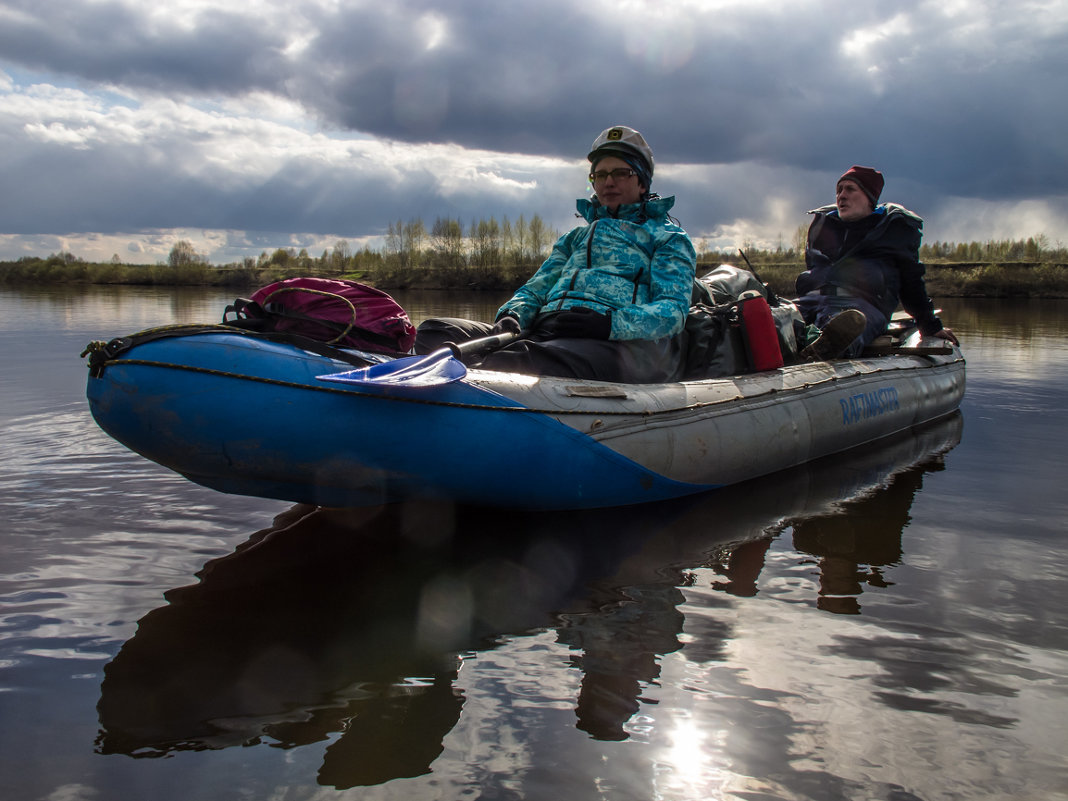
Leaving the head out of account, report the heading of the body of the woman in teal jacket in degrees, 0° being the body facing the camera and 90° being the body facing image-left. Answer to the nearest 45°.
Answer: approximately 45°

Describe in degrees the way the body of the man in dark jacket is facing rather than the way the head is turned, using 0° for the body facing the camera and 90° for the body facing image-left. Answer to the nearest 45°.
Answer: approximately 45°

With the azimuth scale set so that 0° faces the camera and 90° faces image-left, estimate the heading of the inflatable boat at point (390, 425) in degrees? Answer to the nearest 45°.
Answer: approximately 45°

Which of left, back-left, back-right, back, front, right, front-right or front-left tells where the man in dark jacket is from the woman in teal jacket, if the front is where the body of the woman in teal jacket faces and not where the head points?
back
